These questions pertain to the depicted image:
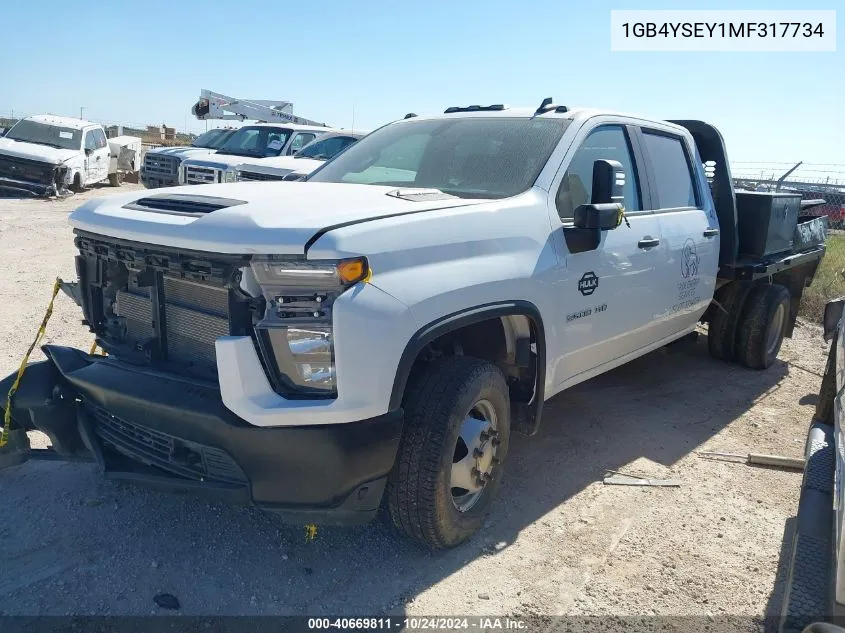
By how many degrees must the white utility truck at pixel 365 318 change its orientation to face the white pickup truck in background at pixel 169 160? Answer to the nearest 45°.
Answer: approximately 135° to its right

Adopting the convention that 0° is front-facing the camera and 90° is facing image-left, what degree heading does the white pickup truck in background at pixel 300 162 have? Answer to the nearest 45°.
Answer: approximately 45°

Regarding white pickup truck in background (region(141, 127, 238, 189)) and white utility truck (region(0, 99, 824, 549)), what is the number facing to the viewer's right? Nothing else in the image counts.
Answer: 0

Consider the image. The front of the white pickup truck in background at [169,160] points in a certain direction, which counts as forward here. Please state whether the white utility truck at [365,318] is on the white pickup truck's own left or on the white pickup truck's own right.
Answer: on the white pickup truck's own left

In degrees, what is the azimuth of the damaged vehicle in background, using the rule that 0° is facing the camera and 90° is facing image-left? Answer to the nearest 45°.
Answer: approximately 45°

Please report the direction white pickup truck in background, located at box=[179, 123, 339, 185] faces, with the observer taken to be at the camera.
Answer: facing the viewer and to the left of the viewer

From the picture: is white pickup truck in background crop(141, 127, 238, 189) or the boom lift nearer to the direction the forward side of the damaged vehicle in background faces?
the white pickup truck in background

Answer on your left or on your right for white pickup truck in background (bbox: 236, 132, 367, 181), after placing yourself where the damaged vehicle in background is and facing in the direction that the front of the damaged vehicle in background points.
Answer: on your left

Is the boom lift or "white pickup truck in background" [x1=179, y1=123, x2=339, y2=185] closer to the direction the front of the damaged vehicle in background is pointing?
the white pickup truck in background

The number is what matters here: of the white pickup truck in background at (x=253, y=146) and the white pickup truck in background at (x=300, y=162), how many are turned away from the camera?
0

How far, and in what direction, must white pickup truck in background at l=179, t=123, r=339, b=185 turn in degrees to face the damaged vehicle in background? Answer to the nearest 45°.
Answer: approximately 90° to its right

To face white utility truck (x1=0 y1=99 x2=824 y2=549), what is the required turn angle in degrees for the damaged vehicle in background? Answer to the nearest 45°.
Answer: approximately 45° to its left
